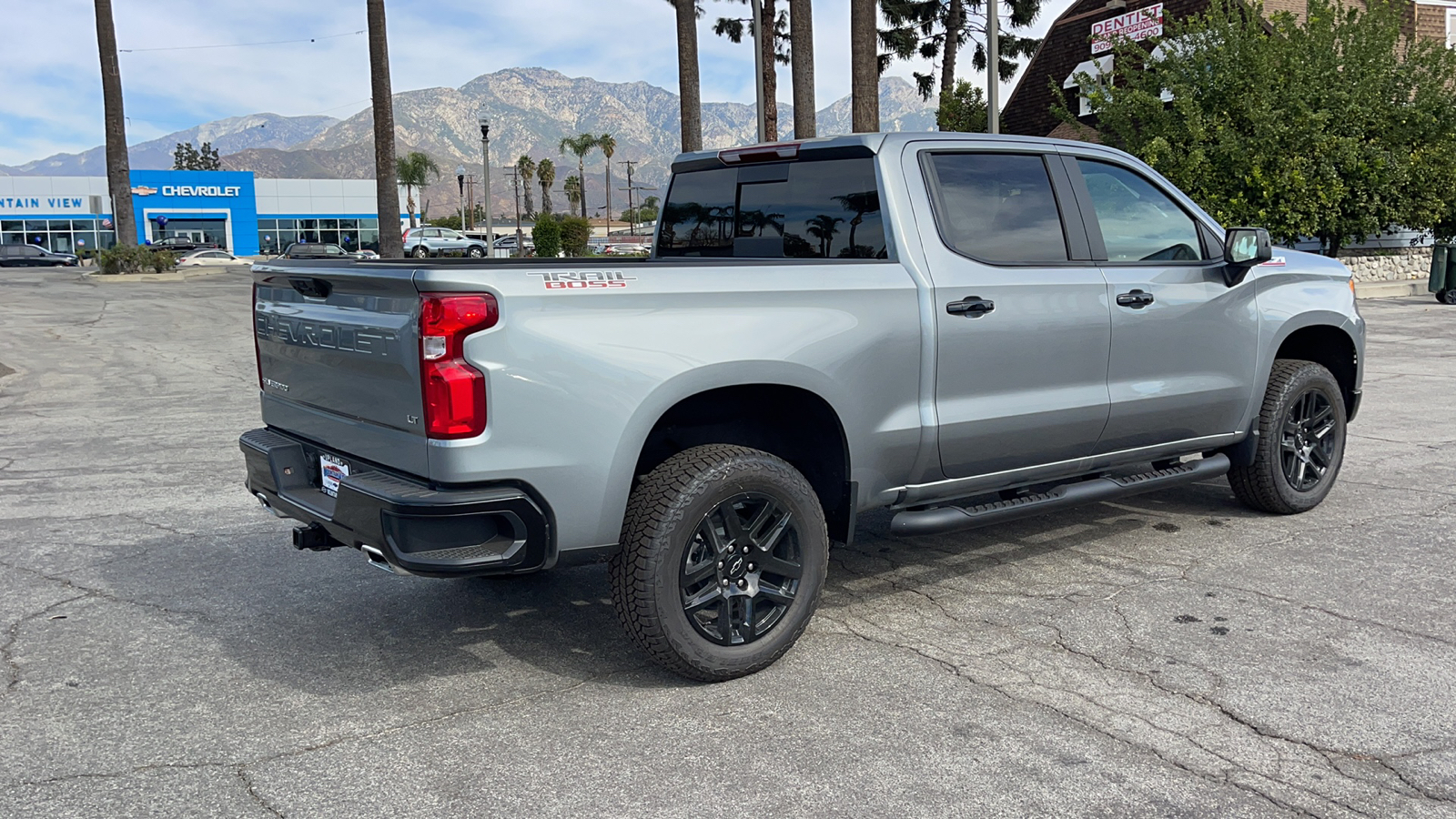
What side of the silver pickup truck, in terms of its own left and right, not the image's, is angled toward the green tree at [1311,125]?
front

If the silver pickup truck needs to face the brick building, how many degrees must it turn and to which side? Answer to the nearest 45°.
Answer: approximately 45° to its left

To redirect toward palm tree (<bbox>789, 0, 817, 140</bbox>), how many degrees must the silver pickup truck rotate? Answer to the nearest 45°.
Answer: approximately 45° to its left

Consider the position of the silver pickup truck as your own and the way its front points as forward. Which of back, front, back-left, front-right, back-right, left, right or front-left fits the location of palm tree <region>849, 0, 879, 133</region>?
front-left

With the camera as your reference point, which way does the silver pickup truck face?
facing away from the viewer and to the right of the viewer

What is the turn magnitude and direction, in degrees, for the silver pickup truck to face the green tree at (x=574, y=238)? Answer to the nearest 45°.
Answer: approximately 45° to its left

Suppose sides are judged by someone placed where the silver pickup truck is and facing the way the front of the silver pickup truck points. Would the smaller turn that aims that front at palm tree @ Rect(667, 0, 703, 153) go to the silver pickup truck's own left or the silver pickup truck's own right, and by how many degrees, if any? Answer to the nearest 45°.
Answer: approximately 45° to the silver pickup truck's own left

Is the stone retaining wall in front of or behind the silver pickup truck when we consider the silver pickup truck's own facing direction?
in front

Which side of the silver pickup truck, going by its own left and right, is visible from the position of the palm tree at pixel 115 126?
left

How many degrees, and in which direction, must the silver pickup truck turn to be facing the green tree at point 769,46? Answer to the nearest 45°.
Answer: approximately 45° to its left

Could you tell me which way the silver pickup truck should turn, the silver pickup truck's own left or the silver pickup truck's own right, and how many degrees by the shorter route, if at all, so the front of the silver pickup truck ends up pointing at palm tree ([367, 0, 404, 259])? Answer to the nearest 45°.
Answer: approximately 45° to the silver pickup truck's own left
